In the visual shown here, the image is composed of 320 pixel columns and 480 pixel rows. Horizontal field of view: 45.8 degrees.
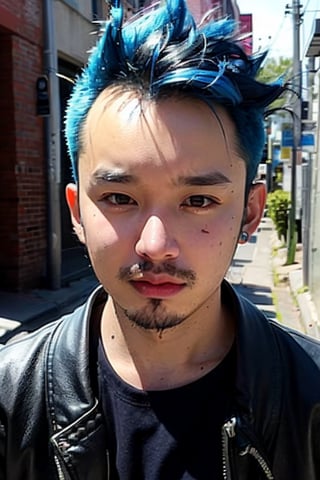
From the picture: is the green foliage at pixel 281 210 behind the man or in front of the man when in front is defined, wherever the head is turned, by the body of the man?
behind

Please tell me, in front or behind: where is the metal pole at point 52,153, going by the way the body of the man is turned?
behind

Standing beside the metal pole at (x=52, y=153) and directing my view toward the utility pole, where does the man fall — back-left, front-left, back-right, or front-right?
back-right

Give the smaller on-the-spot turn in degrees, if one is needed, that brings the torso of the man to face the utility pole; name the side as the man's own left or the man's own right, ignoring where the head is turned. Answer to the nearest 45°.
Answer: approximately 180°

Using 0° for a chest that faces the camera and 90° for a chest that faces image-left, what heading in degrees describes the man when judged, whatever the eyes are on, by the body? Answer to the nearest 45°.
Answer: approximately 0°
